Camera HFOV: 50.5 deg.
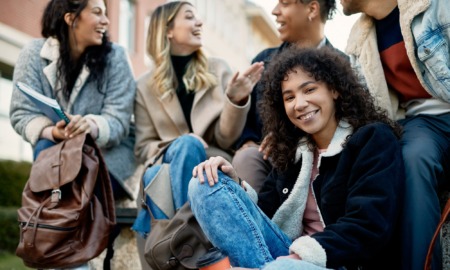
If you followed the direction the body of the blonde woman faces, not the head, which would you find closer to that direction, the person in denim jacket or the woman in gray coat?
the person in denim jacket

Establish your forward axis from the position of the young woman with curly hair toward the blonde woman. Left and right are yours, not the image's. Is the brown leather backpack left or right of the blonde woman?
left

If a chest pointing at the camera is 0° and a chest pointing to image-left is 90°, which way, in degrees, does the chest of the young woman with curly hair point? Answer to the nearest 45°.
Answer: approximately 45°

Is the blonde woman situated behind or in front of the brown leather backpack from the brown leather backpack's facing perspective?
behind

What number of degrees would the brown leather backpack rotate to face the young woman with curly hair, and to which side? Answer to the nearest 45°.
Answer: approximately 90° to its left

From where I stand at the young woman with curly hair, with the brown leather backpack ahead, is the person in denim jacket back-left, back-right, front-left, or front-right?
back-right

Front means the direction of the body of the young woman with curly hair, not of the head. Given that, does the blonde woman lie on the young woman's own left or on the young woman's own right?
on the young woman's own right

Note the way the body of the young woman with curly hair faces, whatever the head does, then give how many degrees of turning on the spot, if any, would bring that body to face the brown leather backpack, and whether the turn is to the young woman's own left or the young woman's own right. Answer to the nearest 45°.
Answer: approximately 45° to the young woman's own right

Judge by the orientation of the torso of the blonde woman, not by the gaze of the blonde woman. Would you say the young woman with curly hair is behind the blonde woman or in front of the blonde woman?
in front

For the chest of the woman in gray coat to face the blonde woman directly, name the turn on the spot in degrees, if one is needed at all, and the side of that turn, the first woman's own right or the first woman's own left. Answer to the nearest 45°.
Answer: approximately 90° to the first woman's own left

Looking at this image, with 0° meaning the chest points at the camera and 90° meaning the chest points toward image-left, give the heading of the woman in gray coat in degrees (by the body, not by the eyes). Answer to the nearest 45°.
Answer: approximately 0°

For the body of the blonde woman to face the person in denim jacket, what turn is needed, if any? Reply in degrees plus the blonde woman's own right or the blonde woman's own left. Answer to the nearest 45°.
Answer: approximately 45° to the blonde woman's own left
